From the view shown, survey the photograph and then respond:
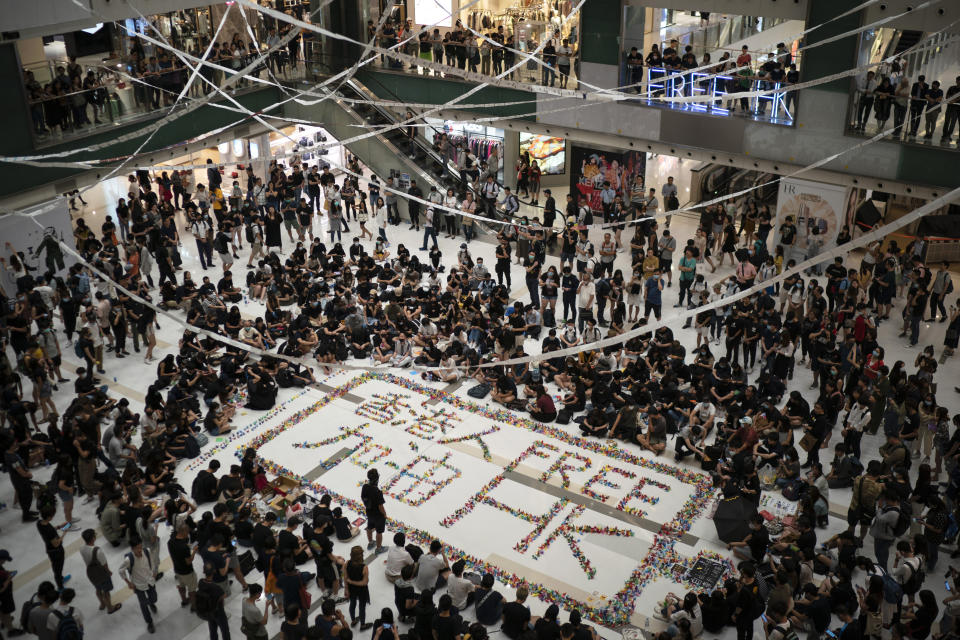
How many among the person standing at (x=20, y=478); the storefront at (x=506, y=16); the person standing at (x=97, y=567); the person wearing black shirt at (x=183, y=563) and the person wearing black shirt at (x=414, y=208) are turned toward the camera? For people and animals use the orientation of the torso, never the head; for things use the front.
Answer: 2

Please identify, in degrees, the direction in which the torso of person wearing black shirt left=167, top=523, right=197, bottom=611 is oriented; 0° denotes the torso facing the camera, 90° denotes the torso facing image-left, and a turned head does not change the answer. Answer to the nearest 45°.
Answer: approximately 225°

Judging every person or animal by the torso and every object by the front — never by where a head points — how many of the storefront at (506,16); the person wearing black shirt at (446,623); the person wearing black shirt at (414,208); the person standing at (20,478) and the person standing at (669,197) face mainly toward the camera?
3

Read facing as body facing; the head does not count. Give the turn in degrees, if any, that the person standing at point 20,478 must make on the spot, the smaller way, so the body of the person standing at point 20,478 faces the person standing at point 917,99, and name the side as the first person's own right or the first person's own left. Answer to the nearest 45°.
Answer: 0° — they already face them

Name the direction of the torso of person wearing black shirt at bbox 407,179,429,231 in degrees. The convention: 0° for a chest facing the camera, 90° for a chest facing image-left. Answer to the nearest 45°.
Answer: approximately 0°

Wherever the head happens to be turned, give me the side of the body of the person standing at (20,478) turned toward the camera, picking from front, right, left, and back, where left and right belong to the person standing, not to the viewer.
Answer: right

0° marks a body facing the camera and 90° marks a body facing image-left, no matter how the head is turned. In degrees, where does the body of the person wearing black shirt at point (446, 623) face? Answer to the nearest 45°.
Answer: approximately 180°

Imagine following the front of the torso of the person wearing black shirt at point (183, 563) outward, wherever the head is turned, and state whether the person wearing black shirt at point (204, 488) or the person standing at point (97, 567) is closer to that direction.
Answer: the person wearing black shirt

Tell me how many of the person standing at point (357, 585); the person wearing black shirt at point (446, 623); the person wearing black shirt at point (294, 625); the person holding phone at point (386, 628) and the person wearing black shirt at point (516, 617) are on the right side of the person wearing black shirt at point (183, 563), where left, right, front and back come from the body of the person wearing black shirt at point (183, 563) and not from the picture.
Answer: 5

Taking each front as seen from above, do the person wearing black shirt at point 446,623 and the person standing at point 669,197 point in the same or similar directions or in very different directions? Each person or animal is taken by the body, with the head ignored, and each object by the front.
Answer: very different directions
